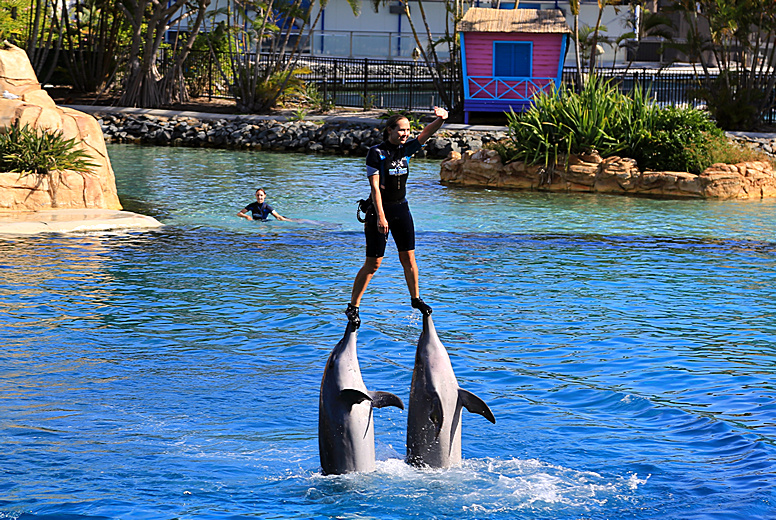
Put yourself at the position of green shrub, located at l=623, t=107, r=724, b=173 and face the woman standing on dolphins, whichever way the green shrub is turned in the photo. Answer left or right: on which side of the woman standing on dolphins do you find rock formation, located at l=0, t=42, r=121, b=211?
right

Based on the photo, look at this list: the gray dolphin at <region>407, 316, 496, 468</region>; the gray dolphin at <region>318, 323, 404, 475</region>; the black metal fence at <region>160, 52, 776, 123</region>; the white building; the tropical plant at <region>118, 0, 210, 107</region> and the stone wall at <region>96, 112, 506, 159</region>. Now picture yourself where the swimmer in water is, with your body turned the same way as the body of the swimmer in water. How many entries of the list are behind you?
4

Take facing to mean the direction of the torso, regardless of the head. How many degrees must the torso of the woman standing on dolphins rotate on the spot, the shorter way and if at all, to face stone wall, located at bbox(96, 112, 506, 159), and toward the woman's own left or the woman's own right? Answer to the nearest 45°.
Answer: approximately 135° to the woman's own left

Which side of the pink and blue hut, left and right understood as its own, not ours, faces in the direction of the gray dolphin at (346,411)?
front

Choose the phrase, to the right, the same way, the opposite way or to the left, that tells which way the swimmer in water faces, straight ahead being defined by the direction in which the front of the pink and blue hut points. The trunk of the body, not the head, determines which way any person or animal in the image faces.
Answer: the same way

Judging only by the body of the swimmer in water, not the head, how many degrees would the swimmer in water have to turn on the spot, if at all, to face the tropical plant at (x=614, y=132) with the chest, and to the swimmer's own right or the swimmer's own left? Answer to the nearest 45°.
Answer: approximately 135° to the swimmer's own left

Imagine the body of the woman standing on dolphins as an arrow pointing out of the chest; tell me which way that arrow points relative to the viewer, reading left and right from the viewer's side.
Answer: facing the viewer and to the right of the viewer

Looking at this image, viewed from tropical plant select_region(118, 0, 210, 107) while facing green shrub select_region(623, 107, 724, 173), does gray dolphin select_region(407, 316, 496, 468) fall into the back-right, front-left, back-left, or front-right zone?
front-right

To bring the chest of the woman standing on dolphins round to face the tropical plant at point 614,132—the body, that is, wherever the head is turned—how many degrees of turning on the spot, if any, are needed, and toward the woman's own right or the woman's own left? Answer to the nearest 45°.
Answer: approximately 135° to the woman's own left

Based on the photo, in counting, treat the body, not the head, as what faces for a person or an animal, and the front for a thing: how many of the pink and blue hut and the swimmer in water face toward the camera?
2

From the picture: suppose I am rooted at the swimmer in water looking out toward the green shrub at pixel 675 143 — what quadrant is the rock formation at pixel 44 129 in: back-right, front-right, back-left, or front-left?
back-left

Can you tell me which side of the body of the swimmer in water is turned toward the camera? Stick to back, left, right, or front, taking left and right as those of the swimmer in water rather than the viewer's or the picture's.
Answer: front

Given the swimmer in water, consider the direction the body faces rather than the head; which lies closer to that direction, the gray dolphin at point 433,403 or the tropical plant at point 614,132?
the gray dolphin

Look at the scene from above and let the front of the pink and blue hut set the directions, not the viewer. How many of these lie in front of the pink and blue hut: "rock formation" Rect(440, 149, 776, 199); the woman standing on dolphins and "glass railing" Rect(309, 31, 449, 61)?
2

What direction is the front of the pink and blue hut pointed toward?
toward the camera

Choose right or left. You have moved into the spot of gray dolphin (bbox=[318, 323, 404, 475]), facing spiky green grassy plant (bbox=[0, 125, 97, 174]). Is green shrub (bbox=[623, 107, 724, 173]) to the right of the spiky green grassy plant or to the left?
right
